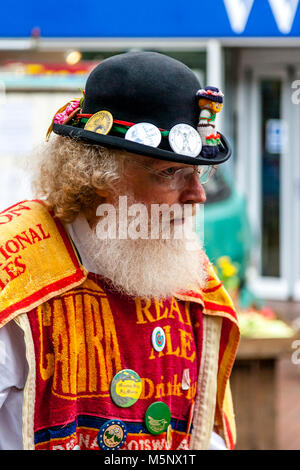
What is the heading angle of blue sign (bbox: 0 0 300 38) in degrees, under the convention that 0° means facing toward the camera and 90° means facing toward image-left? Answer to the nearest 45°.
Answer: approximately 0°

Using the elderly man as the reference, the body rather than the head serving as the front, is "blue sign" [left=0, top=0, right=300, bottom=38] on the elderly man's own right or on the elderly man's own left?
on the elderly man's own left

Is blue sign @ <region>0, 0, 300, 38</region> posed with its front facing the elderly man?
yes
